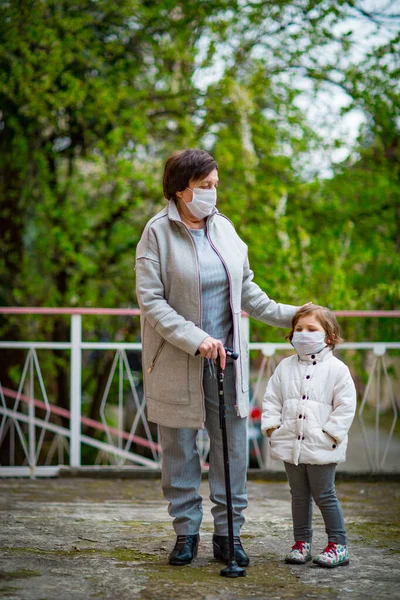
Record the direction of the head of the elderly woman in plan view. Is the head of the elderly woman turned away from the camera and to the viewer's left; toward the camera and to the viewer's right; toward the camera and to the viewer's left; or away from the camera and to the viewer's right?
toward the camera and to the viewer's right

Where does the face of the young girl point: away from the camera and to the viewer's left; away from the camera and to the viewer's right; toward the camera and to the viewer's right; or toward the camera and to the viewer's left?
toward the camera and to the viewer's left

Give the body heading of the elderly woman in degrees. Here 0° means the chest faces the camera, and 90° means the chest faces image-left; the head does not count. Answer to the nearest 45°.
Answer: approximately 315°
